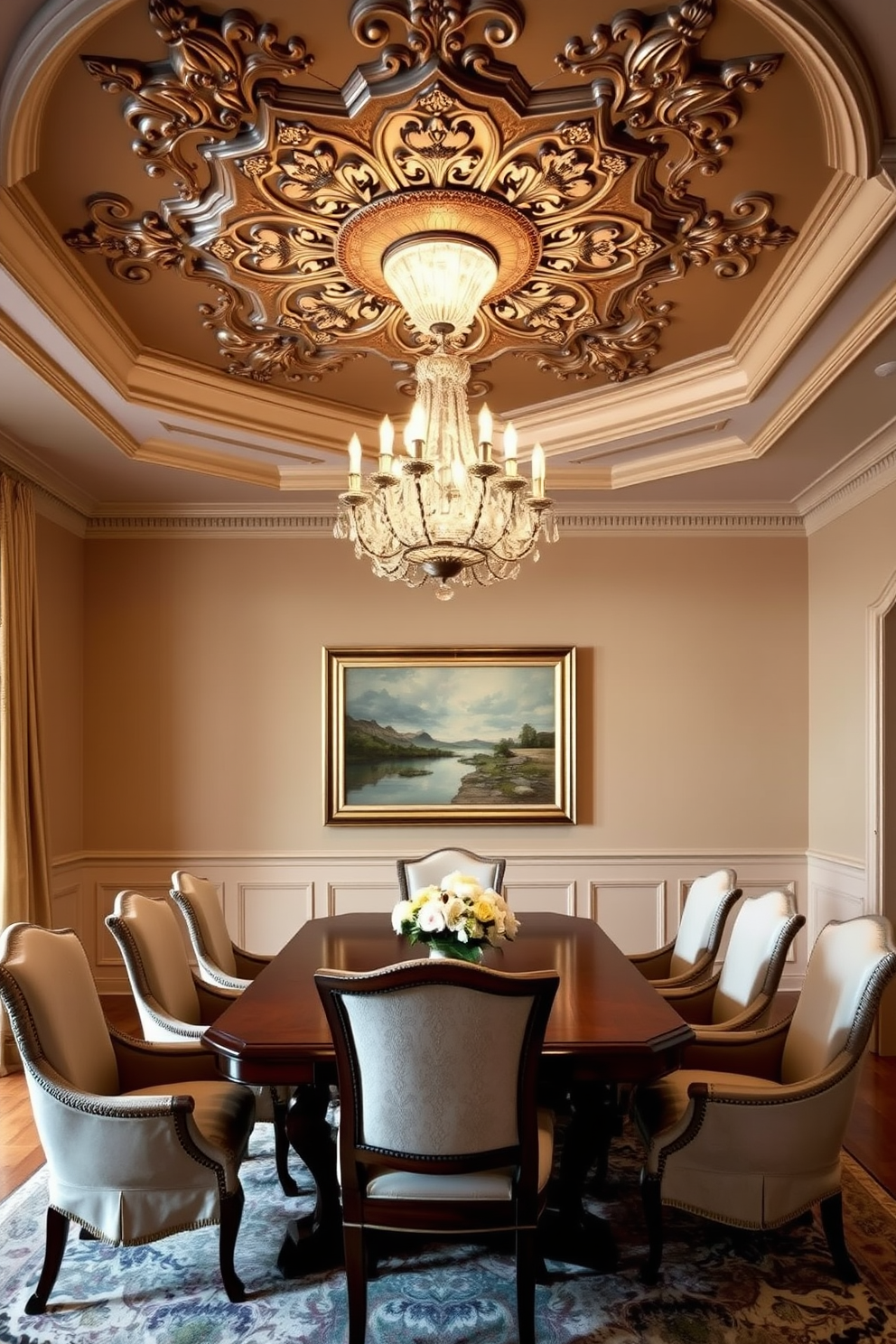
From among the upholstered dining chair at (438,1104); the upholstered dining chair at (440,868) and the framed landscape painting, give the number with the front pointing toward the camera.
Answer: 2

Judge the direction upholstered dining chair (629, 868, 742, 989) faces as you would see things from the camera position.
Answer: facing the viewer and to the left of the viewer

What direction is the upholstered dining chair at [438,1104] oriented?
away from the camera

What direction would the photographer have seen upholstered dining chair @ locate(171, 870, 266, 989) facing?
facing the viewer and to the right of the viewer

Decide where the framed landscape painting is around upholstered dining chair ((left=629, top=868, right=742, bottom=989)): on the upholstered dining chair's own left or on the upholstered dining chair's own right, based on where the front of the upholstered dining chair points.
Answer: on the upholstered dining chair's own right

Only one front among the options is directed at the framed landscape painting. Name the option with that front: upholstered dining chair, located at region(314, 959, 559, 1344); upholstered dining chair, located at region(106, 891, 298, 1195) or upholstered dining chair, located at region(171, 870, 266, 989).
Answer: upholstered dining chair, located at region(314, 959, 559, 1344)

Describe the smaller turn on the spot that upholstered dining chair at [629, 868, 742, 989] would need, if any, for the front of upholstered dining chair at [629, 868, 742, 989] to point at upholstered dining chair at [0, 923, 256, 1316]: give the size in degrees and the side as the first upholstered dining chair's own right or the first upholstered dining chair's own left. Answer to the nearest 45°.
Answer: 0° — it already faces it

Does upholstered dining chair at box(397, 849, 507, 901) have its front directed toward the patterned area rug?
yes

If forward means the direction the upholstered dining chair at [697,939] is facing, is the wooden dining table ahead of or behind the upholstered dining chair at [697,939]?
ahead

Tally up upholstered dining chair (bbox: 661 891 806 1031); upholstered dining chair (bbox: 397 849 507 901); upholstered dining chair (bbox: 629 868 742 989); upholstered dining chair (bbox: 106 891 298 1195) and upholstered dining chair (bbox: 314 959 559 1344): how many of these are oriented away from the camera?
1

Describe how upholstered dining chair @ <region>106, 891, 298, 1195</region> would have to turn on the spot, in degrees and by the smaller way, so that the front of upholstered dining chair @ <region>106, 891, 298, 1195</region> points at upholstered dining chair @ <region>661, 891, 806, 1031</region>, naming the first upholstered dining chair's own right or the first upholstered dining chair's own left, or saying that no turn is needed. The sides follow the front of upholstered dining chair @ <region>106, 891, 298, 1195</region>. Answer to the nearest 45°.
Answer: approximately 45° to the first upholstered dining chair's own left

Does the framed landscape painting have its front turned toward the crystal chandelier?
yes
